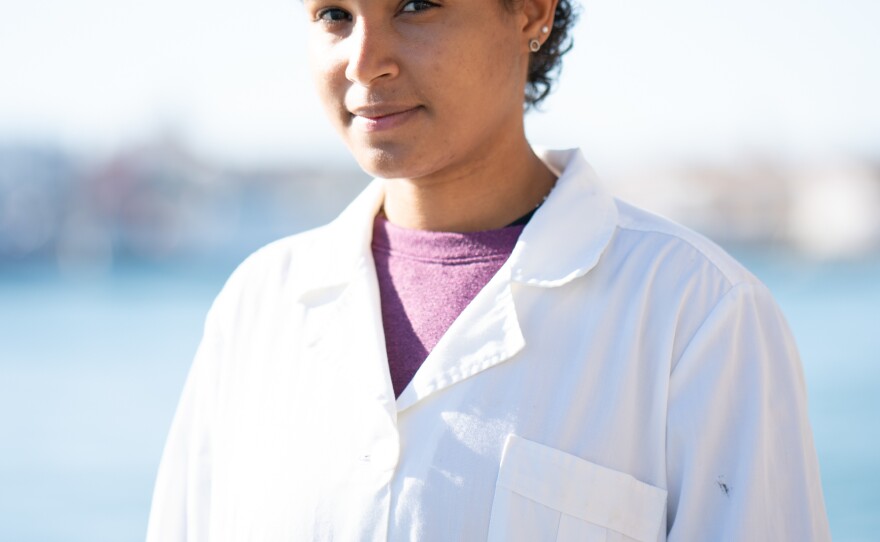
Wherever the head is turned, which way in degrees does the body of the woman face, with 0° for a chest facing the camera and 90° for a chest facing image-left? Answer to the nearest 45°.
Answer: approximately 45°
